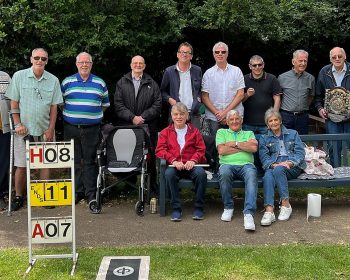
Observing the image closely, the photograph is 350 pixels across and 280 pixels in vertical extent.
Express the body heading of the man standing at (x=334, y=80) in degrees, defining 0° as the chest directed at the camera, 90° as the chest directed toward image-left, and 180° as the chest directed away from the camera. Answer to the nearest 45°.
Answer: approximately 0°

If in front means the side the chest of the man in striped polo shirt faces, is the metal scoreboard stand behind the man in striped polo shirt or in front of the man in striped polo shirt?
in front

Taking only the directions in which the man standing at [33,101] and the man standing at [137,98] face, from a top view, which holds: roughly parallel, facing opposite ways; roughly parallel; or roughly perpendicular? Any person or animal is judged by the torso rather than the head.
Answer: roughly parallel

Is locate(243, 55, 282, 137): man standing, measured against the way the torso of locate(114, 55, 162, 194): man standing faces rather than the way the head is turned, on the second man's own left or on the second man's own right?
on the second man's own left

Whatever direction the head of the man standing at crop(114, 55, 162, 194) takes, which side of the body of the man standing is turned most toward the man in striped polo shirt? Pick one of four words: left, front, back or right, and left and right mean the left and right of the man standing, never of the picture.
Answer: right

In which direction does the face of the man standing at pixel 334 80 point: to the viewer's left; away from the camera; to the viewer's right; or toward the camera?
toward the camera

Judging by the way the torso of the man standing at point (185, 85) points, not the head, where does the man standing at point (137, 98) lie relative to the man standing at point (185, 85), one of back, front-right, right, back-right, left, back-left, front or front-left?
right

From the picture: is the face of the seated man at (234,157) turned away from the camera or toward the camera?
toward the camera

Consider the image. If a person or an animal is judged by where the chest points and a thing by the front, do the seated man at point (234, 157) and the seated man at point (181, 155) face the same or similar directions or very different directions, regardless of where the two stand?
same or similar directions

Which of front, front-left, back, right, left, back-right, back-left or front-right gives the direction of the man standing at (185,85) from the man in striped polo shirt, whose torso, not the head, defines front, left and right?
left

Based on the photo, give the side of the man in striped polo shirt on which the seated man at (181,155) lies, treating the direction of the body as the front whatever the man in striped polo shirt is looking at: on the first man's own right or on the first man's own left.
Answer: on the first man's own left

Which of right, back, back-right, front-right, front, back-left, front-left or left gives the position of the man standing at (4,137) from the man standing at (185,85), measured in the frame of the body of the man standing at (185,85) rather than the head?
right

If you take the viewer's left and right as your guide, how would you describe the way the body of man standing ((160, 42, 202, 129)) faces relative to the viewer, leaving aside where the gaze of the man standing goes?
facing the viewer

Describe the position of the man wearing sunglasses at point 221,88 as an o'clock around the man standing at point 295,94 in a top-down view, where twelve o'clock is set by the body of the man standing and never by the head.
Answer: The man wearing sunglasses is roughly at 2 o'clock from the man standing.

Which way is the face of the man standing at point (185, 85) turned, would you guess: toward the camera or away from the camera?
toward the camera

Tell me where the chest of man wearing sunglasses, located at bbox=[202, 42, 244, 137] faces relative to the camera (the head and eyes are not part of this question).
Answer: toward the camera

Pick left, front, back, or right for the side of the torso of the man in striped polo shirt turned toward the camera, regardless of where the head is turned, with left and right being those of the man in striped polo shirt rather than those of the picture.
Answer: front

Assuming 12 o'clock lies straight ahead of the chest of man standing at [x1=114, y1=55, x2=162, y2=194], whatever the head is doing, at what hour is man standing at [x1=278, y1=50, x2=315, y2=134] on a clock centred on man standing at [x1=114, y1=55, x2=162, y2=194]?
man standing at [x1=278, y1=50, x2=315, y2=134] is roughly at 9 o'clock from man standing at [x1=114, y1=55, x2=162, y2=194].
